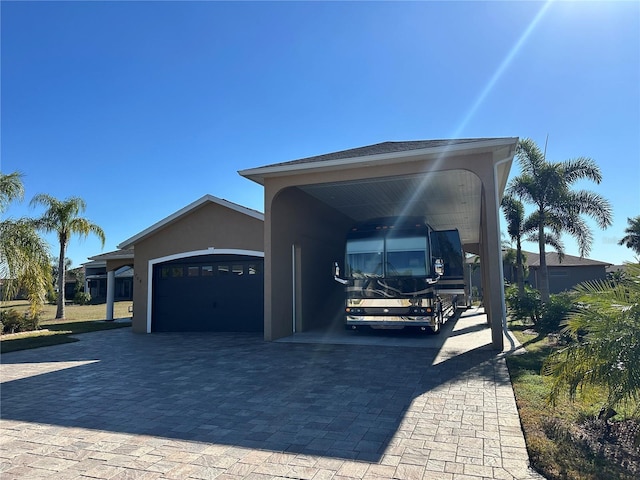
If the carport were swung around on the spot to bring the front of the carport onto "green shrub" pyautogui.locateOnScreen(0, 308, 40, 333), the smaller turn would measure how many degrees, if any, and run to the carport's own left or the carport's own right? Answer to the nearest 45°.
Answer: approximately 90° to the carport's own right

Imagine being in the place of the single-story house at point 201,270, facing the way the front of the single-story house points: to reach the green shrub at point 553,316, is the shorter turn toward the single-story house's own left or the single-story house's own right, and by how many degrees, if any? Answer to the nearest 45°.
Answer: approximately 45° to the single-story house's own left

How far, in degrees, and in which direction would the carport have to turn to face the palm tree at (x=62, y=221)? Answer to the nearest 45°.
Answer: approximately 135° to its right

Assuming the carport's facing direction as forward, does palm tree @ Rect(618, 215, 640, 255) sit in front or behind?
behind

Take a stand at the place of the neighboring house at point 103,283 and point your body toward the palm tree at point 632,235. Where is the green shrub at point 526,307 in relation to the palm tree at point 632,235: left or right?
right

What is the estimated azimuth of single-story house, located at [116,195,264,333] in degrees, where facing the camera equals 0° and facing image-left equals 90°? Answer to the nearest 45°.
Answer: approximately 0°

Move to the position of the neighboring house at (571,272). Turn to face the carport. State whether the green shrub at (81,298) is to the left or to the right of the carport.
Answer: right

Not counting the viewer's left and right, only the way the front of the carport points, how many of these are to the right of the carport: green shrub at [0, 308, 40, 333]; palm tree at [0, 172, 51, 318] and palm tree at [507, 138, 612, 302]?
2

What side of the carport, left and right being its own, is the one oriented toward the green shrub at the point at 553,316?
left

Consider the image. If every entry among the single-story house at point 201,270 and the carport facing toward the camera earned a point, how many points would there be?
2

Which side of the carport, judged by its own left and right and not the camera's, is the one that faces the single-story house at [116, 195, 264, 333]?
right

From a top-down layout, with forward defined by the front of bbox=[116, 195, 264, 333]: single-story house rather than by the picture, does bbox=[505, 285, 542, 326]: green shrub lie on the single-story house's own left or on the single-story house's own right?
on the single-story house's own left

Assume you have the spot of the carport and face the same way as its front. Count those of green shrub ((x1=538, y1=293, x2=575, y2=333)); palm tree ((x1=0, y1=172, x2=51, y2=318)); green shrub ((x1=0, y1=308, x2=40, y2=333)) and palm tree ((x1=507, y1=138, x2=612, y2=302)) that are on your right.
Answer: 2

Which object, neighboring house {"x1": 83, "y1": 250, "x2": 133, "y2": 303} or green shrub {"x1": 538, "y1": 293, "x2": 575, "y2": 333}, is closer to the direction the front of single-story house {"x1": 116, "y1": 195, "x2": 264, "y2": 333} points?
the green shrub

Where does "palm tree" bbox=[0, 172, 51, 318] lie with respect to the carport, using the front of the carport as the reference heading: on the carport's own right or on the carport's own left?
on the carport's own right
